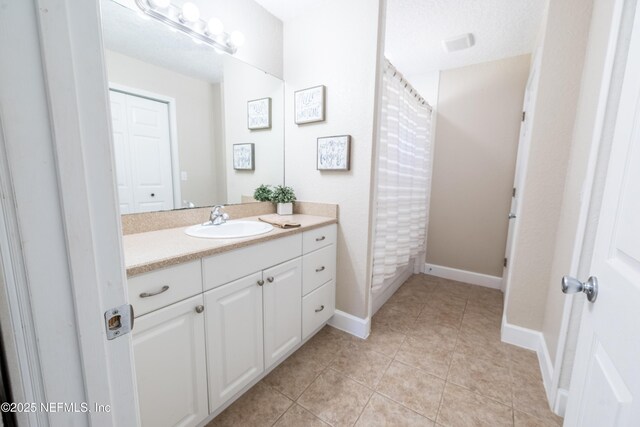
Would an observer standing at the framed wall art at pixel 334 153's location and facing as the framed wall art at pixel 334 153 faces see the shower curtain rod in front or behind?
behind

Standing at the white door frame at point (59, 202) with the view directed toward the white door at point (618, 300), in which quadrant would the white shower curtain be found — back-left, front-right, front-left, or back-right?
front-left

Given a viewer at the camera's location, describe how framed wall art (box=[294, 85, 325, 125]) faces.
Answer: facing the viewer and to the left of the viewer

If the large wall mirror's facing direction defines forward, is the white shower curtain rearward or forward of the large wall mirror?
forward

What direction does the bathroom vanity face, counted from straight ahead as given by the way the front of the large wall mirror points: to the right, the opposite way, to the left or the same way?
the same way

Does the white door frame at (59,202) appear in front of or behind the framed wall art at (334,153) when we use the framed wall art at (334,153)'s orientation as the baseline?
in front

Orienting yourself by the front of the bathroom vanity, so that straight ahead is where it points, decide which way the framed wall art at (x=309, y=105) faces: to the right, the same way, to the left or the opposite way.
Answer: to the right

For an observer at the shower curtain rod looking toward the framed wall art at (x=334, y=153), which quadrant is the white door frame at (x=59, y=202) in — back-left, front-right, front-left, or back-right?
front-left

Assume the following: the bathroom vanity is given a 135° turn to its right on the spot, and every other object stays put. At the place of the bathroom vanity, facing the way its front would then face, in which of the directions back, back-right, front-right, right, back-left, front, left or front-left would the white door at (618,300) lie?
back-left

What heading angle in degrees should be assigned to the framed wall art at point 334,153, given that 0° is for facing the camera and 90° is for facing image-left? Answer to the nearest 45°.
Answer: approximately 45°

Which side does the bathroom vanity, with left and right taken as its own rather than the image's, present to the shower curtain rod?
left

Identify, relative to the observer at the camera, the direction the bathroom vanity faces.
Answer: facing the viewer and to the right of the viewer

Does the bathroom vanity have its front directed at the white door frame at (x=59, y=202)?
no

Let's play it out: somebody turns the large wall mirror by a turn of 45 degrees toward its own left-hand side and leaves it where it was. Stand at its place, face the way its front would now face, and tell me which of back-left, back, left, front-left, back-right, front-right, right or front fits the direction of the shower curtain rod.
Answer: front
